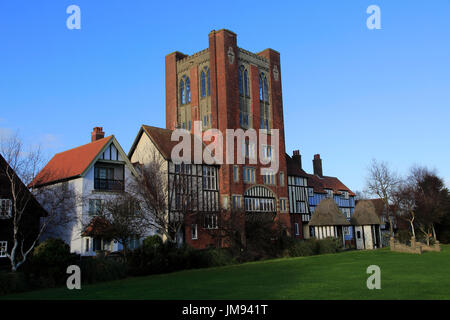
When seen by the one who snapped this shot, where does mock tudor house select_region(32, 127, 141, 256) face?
facing the viewer and to the right of the viewer

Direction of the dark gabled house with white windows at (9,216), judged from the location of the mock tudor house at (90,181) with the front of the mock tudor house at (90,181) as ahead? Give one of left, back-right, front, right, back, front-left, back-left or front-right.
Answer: right

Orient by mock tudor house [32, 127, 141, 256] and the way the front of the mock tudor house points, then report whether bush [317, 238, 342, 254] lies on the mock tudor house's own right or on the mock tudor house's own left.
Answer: on the mock tudor house's own left

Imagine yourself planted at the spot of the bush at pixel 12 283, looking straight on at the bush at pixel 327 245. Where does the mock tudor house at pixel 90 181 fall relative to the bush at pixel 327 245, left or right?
left

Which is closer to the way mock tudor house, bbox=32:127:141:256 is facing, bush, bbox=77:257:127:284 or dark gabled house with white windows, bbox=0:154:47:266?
the bush

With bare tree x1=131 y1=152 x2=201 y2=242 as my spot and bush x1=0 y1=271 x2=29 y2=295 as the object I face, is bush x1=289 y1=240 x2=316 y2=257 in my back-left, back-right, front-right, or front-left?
back-left

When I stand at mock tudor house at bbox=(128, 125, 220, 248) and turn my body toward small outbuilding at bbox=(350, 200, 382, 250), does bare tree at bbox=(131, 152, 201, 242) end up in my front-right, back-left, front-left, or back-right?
back-right

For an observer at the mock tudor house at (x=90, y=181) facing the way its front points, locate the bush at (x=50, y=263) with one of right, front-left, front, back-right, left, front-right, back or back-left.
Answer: front-right

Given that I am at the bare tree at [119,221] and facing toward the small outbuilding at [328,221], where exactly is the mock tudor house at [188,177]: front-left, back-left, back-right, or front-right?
front-left

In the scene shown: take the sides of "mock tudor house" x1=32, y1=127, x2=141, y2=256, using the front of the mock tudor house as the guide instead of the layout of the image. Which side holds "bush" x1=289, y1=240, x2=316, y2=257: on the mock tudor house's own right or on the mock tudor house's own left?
on the mock tudor house's own left

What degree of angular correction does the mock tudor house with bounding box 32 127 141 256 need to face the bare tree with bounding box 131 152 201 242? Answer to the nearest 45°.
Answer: approximately 45° to its left
